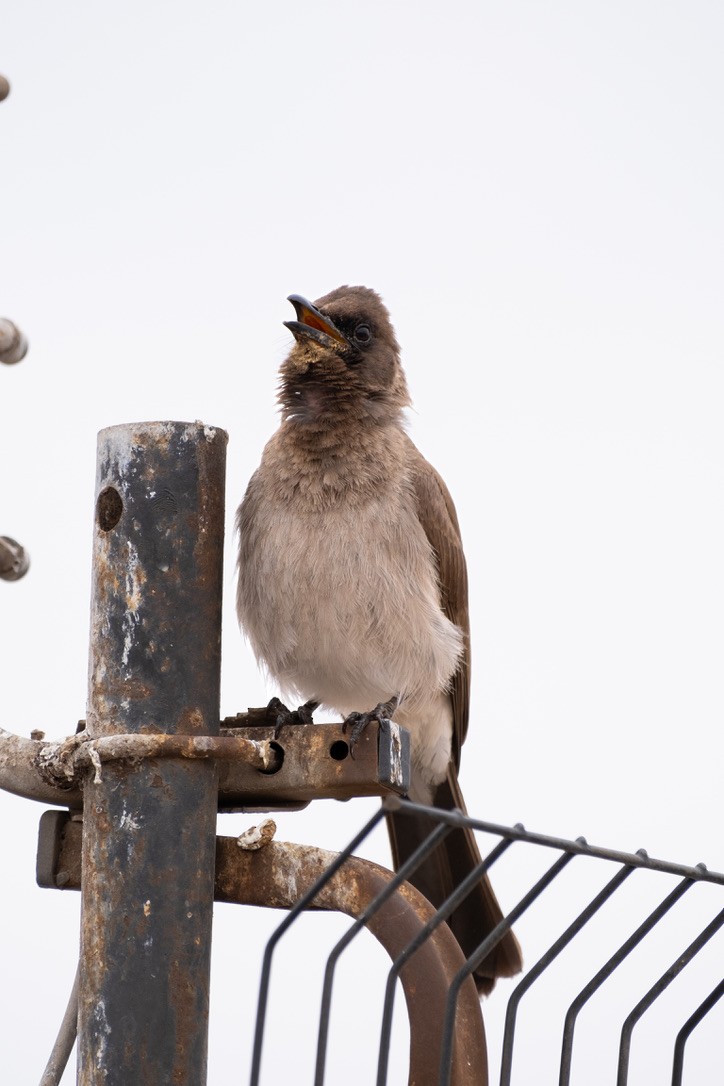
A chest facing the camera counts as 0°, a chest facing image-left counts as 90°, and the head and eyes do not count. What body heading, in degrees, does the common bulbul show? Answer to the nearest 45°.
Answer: approximately 45°

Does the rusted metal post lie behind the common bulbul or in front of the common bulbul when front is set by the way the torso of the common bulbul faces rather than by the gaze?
in front
